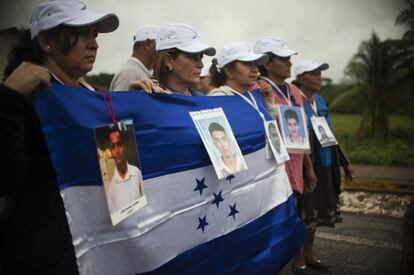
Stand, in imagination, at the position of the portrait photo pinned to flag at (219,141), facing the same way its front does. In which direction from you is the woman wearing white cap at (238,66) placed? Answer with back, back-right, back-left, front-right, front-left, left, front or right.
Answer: back-left

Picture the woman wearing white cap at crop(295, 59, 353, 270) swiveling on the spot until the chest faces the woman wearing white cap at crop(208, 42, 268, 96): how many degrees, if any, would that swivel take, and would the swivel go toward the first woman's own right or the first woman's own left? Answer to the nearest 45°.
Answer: approximately 90° to the first woman's own right

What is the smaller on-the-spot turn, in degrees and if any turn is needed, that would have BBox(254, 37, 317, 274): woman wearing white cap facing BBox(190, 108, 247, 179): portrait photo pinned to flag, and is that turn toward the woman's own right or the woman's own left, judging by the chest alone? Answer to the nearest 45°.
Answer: approximately 45° to the woman's own right

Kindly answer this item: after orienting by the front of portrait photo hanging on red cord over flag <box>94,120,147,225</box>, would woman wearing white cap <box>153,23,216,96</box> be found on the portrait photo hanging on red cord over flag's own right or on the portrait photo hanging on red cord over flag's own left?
on the portrait photo hanging on red cord over flag's own left

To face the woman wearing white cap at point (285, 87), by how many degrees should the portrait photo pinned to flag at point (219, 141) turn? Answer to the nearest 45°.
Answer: approximately 135° to its left

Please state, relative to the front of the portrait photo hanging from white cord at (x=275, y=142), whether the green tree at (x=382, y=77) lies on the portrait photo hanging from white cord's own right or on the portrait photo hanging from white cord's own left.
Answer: on the portrait photo hanging from white cord's own left

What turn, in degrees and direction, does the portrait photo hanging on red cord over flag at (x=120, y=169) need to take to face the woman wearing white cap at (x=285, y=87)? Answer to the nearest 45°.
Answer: approximately 90° to its left

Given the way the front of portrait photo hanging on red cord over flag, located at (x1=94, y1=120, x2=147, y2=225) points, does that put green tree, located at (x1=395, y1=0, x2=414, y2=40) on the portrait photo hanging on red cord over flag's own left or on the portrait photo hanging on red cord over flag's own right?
on the portrait photo hanging on red cord over flag's own left
